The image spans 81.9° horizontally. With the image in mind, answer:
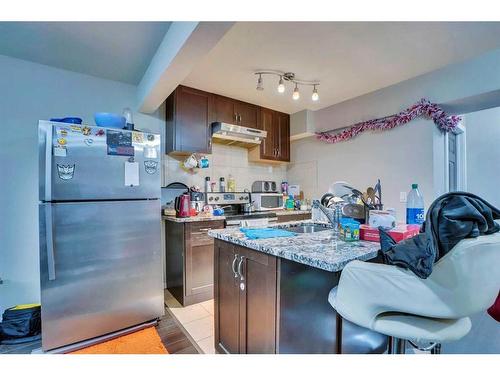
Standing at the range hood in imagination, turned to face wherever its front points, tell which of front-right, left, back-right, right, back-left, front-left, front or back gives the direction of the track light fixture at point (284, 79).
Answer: front

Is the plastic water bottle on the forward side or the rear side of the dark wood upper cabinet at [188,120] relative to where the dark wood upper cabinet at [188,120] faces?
on the forward side

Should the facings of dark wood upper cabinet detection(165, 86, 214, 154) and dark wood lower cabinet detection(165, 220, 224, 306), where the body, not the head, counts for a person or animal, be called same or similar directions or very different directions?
same or similar directions

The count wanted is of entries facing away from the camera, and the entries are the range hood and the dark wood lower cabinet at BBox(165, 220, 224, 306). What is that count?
0

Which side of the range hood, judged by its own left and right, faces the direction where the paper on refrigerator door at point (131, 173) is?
right

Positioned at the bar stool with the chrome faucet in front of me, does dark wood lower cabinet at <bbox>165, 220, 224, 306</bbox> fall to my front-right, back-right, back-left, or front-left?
front-left

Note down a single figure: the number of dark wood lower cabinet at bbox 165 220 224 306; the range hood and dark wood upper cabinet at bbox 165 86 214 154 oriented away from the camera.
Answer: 0

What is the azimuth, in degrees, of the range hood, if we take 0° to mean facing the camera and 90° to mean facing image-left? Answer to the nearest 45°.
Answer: approximately 315°

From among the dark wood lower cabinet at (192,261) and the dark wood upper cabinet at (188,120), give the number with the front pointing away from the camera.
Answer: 0

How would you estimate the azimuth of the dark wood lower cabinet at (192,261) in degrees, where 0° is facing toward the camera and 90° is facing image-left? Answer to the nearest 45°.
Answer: approximately 315°

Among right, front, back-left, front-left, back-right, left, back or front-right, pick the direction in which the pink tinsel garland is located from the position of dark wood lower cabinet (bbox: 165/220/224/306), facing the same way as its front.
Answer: front-left

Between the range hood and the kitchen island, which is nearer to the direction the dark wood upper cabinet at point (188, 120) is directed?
the kitchen island

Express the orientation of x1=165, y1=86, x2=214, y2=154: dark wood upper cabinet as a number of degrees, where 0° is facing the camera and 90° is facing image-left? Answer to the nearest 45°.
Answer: approximately 315°
